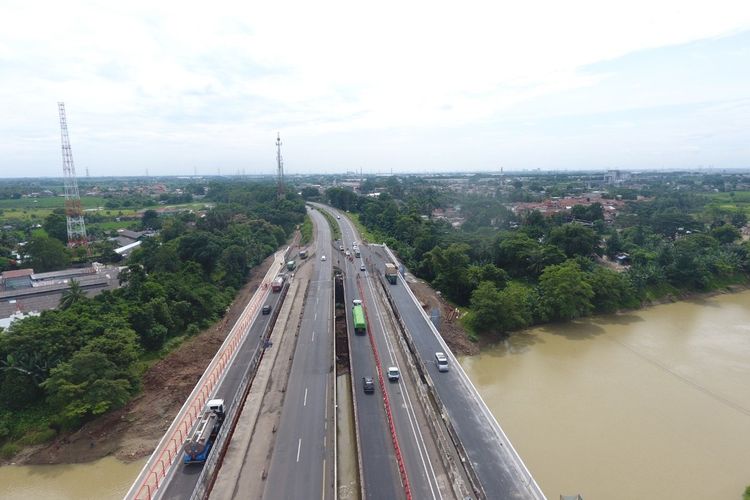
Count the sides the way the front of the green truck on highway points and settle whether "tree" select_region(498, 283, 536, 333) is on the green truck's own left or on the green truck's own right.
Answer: on the green truck's own left

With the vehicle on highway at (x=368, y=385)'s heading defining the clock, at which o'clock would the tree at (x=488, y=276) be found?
The tree is roughly at 7 o'clock from the vehicle on highway.

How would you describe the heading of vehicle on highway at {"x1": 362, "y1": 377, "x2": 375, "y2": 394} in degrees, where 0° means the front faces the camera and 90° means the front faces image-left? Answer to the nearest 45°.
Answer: approximately 0°

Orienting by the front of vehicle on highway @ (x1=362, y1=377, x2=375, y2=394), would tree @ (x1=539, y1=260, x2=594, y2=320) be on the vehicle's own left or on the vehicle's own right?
on the vehicle's own left

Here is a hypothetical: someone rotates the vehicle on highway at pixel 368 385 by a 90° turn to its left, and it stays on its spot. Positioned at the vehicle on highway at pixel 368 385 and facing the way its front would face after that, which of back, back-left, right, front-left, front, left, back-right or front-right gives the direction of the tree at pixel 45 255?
back-left

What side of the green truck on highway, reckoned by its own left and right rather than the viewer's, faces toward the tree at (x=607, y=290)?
right

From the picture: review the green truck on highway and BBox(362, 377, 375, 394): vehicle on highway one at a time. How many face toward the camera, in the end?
2
